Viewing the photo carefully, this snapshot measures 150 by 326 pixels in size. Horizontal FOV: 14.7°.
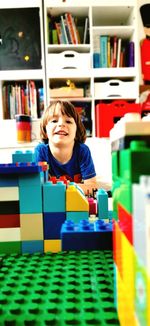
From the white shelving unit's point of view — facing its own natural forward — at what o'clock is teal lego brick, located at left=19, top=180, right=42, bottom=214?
The teal lego brick is roughly at 12 o'clock from the white shelving unit.

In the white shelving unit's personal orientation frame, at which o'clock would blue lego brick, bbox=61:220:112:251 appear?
The blue lego brick is roughly at 12 o'clock from the white shelving unit.

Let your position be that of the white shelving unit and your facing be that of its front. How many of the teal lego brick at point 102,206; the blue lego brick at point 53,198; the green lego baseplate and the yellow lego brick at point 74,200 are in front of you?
4

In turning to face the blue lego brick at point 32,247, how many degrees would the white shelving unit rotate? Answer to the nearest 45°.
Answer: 0° — it already faces it

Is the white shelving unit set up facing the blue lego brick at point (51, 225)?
yes

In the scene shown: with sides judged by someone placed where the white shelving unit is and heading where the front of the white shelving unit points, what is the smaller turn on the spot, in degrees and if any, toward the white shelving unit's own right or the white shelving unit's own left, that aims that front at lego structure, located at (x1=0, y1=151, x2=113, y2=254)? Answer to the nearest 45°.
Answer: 0° — it already faces it

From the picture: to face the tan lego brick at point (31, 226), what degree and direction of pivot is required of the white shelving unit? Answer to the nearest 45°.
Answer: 0° — it already faces it

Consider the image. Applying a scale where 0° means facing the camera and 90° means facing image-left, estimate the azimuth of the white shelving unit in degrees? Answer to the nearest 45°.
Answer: approximately 0°
